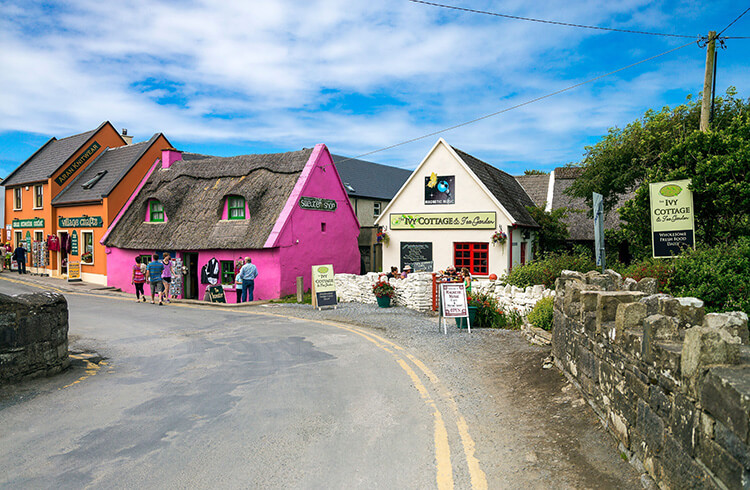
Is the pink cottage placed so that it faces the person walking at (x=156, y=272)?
yes

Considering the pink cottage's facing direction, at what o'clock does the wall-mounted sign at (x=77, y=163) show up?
The wall-mounted sign is roughly at 3 o'clock from the pink cottage.

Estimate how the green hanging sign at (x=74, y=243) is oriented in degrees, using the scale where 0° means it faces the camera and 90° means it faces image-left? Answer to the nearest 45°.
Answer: approximately 0°

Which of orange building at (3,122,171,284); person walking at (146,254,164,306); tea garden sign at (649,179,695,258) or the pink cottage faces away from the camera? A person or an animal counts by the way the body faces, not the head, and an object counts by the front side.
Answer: the person walking

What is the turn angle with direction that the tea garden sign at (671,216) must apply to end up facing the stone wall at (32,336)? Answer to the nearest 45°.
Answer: approximately 45° to its right

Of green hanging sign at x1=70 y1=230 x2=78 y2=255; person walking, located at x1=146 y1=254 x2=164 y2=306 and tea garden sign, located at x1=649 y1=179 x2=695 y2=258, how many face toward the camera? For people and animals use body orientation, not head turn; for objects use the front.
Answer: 2

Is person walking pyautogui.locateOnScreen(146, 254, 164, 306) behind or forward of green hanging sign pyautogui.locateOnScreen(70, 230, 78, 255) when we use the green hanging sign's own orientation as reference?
forward

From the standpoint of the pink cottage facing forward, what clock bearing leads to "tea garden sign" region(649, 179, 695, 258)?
The tea garden sign is roughly at 9 o'clock from the pink cottage.

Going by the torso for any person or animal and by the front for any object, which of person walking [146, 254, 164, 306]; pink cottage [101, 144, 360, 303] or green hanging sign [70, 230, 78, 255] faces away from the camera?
the person walking

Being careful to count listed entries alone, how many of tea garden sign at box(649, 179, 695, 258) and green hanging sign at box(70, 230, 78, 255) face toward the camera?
2

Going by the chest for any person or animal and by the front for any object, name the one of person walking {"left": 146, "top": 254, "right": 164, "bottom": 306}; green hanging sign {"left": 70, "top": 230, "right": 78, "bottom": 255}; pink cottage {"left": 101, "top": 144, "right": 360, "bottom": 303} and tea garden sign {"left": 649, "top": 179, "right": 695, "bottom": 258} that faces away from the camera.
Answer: the person walking

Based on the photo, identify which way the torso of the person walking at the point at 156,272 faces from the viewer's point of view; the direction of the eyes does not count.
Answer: away from the camera
